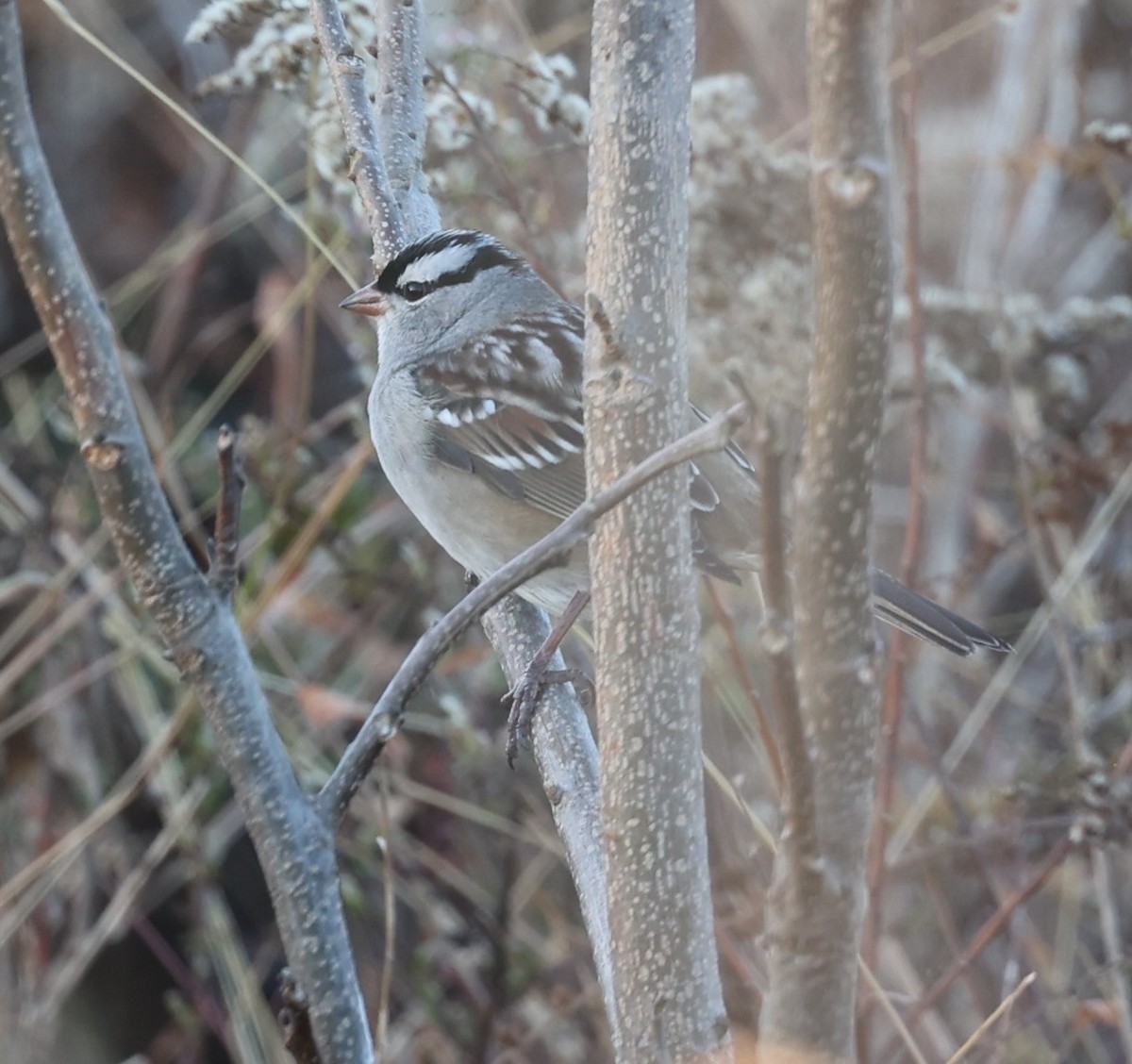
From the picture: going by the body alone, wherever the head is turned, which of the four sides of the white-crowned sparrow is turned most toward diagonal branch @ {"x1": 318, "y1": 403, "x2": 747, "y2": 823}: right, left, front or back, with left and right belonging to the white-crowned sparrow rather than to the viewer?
left

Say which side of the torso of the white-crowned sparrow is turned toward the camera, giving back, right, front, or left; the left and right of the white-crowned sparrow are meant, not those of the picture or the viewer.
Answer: left

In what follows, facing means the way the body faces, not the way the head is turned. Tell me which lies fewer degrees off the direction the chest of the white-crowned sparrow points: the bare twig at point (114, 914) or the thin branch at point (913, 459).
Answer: the bare twig

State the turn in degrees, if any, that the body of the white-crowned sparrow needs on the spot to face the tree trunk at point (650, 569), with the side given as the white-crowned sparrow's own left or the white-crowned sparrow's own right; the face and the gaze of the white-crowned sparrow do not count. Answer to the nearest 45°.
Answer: approximately 90° to the white-crowned sparrow's own left
